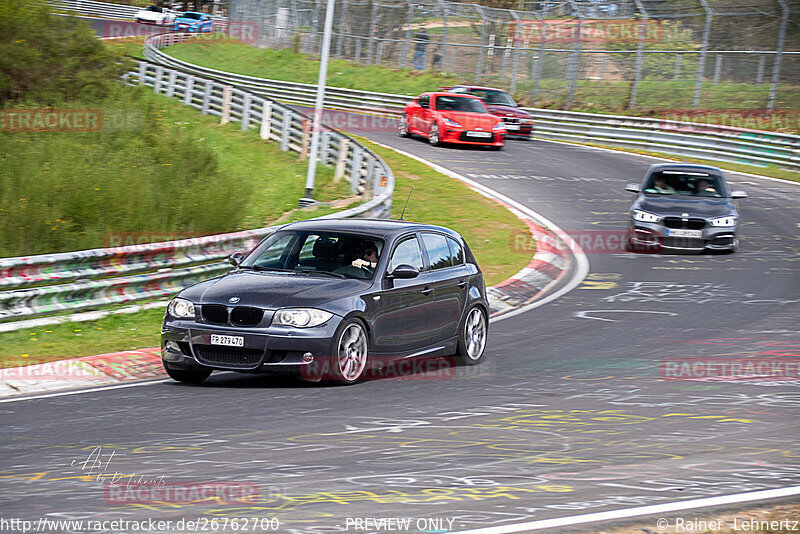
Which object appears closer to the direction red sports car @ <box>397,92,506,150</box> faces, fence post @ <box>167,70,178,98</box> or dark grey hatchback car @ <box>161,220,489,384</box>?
the dark grey hatchback car

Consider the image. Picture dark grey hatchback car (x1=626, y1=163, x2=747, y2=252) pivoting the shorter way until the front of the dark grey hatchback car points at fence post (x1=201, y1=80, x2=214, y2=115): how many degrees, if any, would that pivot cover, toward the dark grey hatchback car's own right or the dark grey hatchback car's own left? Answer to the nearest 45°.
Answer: approximately 135° to the dark grey hatchback car's own right

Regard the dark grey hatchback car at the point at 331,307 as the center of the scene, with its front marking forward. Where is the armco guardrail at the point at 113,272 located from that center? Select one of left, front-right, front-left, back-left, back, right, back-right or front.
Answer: right

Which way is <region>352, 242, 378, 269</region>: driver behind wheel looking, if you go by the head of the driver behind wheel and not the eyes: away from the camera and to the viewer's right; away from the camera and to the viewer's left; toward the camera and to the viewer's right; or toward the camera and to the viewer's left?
toward the camera and to the viewer's left

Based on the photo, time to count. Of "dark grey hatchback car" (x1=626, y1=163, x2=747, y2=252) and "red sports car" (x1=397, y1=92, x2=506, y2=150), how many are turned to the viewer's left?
0

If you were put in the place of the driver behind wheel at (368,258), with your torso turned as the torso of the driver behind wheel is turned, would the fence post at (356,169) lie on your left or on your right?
on your right

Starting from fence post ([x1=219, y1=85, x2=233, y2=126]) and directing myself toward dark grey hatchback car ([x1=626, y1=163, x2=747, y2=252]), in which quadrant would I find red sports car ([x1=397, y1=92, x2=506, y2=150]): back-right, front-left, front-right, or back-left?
front-left

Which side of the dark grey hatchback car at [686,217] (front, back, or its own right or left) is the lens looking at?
front

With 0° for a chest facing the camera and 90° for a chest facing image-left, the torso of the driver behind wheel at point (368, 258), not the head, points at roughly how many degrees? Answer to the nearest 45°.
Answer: approximately 45°

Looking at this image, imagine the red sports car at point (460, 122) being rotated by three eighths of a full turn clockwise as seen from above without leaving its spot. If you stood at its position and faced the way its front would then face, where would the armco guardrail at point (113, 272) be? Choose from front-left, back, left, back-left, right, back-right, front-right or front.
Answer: left

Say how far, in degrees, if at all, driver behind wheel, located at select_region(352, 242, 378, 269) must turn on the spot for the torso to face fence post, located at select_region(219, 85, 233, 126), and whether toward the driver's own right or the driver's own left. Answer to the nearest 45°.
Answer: approximately 135° to the driver's own right

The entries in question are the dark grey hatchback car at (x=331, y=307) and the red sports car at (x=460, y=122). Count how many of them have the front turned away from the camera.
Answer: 0

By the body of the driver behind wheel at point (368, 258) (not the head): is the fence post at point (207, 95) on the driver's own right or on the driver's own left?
on the driver's own right

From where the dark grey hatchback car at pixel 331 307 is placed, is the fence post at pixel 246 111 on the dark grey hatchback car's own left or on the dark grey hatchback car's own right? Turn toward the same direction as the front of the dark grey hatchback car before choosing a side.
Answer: on the dark grey hatchback car's own right

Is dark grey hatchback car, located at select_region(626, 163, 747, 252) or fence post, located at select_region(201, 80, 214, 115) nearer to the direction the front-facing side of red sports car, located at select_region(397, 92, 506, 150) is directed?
the dark grey hatchback car

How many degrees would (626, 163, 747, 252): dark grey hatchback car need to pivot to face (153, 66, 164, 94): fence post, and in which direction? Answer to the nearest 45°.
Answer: approximately 135° to its right

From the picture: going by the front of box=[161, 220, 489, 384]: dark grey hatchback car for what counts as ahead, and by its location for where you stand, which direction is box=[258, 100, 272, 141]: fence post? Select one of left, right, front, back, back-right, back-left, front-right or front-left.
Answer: back-right

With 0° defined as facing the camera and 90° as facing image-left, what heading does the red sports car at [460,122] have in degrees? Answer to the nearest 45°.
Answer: approximately 315°

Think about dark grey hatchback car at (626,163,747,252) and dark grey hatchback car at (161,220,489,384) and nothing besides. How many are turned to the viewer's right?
0

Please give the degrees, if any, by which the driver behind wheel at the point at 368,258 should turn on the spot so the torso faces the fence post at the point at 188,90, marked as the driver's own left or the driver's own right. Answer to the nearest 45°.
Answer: approximately 135° to the driver's own right

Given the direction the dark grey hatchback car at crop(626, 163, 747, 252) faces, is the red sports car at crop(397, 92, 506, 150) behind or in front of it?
behind
